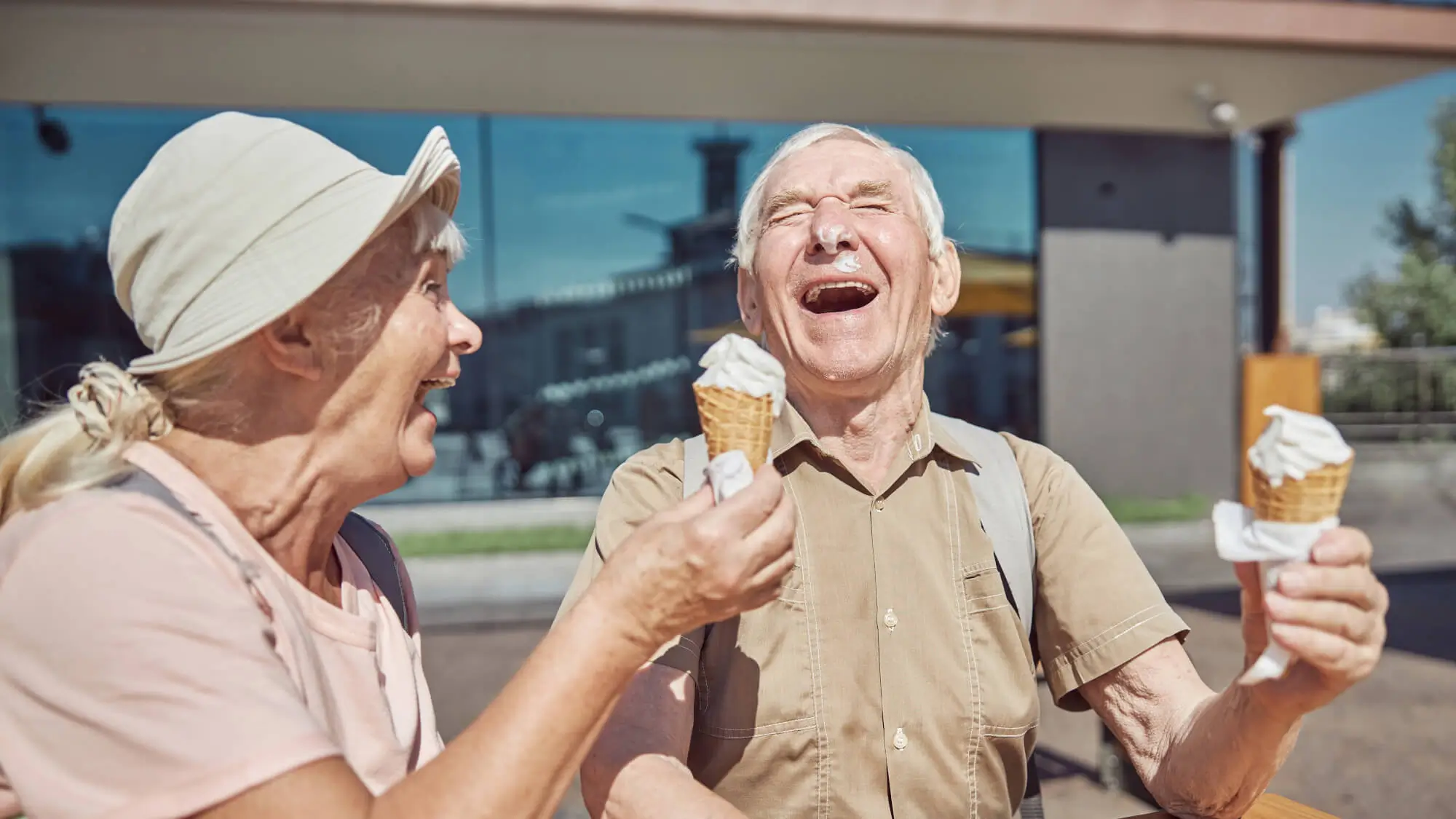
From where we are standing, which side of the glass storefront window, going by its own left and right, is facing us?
front

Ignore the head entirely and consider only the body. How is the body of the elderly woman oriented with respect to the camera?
to the viewer's right

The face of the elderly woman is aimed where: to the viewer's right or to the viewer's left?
to the viewer's right

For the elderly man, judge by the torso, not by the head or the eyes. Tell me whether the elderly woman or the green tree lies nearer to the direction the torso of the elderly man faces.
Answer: the elderly woman

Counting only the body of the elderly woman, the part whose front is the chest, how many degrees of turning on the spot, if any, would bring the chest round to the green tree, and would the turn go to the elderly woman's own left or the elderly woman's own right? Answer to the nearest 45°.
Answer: approximately 45° to the elderly woman's own left

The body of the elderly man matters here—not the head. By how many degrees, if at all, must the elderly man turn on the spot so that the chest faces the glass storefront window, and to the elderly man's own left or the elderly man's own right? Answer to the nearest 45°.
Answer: approximately 180°

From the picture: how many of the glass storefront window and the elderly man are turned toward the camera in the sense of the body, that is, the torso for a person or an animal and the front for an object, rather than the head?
2

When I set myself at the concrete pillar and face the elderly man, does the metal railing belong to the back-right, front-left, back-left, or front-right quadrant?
back-left

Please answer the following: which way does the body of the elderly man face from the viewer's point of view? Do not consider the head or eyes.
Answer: toward the camera

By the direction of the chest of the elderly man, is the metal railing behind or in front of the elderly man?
behind

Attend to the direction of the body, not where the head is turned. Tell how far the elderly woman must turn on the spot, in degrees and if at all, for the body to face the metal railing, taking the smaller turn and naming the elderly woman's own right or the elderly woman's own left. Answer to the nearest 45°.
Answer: approximately 45° to the elderly woman's own left

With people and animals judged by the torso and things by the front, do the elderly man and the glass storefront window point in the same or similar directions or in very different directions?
same or similar directions
